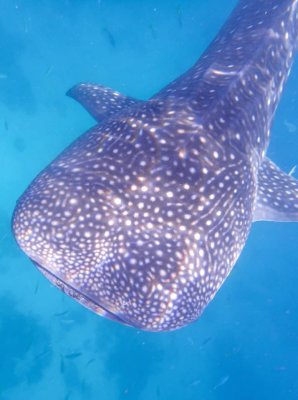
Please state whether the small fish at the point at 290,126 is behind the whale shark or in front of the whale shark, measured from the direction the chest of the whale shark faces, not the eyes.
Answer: behind

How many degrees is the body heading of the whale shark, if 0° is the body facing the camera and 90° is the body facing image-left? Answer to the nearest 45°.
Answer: approximately 45°
